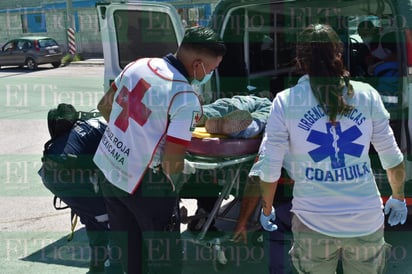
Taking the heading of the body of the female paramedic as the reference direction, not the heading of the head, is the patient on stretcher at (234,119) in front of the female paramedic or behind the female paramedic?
in front

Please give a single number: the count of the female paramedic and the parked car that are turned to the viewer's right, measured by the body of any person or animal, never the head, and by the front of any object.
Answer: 0

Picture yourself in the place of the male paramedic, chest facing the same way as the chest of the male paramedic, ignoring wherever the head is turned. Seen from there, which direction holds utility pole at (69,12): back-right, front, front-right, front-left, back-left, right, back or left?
front-left

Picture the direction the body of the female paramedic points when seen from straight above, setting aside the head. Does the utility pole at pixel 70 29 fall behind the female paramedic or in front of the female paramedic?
in front

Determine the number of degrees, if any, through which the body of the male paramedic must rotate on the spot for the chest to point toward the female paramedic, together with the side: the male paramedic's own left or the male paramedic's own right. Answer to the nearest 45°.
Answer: approximately 90° to the male paramedic's own right

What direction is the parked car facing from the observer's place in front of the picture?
facing away from the viewer and to the left of the viewer

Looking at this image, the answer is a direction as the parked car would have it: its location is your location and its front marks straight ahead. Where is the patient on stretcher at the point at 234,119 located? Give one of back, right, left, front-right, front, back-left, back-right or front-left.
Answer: back-left

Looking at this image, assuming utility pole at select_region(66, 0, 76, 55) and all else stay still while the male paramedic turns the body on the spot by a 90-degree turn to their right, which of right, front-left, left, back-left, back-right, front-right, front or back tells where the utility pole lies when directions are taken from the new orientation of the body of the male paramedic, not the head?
back-left

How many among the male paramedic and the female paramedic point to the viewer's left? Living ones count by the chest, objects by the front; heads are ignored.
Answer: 0

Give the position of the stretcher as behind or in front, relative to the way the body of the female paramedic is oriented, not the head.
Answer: in front

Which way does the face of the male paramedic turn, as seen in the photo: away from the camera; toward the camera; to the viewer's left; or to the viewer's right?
to the viewer's right

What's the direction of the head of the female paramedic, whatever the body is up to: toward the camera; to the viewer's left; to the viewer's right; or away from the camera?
away from the camera

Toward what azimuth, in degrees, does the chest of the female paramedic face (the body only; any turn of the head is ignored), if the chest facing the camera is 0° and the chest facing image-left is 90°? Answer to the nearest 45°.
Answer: approximately 180°
